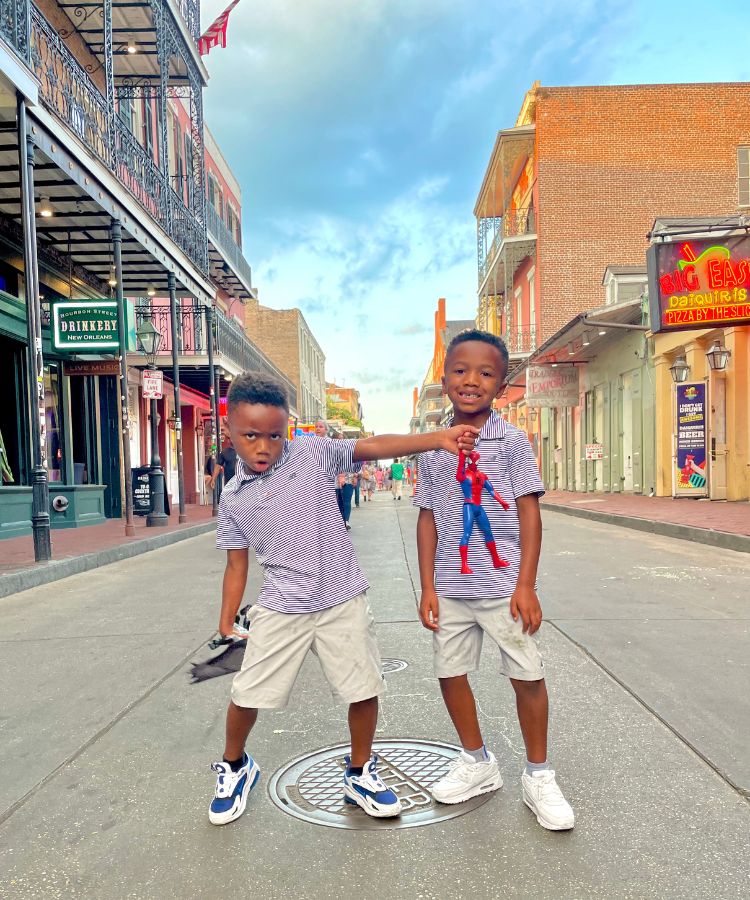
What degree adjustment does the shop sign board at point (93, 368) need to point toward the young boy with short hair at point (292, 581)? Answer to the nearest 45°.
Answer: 0° — it already faces them

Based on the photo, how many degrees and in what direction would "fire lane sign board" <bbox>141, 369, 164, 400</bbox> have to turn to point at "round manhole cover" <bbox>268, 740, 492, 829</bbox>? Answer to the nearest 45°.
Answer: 0° — it already faces it

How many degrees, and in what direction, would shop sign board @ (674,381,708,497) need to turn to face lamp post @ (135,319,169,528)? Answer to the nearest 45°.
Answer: approximately 45° to its right

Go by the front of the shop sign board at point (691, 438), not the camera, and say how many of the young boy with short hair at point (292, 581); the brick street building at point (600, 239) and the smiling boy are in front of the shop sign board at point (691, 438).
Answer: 2

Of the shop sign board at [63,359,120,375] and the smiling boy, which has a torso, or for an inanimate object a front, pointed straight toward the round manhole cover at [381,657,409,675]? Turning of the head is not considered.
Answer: the shop sign board

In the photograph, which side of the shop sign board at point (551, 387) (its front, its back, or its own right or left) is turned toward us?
front

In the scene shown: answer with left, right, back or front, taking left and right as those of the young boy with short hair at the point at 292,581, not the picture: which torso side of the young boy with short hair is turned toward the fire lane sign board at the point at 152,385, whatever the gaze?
back

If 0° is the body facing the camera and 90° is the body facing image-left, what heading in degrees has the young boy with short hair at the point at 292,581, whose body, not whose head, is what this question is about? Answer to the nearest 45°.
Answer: approximately 0°

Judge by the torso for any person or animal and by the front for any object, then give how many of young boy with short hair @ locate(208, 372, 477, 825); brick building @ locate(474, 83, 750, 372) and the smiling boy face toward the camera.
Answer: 2

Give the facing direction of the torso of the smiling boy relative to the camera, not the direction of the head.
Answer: toward the camera
